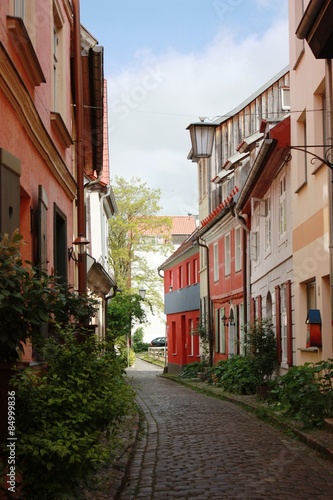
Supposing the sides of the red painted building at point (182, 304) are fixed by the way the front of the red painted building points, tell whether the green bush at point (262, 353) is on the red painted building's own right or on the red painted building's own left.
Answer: on the red painted building's own left

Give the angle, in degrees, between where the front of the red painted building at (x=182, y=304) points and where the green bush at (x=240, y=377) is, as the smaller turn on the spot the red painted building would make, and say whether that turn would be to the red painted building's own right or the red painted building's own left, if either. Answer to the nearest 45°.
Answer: approximately 45° to the red painted building's own left

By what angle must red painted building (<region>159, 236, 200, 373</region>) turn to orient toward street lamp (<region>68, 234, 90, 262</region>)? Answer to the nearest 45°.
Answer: approximately 45° to its left

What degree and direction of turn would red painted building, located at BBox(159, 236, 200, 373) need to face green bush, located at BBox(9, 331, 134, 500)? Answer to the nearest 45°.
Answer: approximately 45° to its left

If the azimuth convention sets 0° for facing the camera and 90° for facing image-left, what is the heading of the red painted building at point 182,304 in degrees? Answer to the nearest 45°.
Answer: approximately 45°

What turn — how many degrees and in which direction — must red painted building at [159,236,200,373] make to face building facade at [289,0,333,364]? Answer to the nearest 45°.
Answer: approximately 45° to its left
